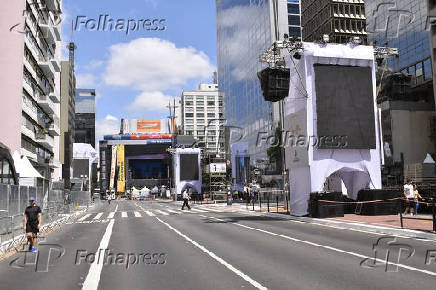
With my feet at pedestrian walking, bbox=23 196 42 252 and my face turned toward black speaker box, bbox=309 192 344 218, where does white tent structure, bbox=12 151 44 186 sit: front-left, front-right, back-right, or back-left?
front-left

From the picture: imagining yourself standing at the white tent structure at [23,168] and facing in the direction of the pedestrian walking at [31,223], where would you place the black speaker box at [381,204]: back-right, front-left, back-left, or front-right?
front-left

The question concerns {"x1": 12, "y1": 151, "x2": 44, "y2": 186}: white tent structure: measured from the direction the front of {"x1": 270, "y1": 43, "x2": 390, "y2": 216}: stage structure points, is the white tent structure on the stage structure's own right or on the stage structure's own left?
on the stage structure's own right

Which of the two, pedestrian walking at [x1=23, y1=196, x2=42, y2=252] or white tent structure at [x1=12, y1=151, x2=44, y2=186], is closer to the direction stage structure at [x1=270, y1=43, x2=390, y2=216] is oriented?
the pedestrian walking

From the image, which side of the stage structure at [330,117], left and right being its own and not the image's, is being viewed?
front

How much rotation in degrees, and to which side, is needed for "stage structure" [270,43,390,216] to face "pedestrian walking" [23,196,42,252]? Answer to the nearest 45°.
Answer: approximately 45° to its right
